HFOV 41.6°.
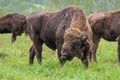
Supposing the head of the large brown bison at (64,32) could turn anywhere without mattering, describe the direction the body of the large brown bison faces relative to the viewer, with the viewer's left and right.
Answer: facing the viewer and to the right of the viewer

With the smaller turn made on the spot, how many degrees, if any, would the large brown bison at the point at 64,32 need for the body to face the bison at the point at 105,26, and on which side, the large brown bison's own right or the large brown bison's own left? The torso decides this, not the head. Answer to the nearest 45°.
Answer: approximately 90° to the large brown bison's own left

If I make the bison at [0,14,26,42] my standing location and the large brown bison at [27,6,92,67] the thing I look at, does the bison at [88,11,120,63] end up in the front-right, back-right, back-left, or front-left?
front-left

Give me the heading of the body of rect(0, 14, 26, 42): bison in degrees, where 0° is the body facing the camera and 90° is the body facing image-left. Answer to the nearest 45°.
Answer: approximately 270°

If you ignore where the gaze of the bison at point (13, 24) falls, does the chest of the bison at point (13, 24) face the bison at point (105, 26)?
no

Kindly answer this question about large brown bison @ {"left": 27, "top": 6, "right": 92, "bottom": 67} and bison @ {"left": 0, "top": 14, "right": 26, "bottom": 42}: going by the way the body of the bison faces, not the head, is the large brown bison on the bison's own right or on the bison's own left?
on the bison's own right
